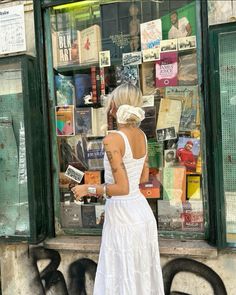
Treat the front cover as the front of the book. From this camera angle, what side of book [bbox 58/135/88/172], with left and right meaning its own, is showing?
front

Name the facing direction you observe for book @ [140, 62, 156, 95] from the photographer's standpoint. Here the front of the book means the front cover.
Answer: facing the viewer

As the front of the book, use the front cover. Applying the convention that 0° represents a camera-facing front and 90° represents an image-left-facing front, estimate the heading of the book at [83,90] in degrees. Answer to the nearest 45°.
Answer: approximately 0°

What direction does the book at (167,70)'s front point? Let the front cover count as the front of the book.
toward the camera

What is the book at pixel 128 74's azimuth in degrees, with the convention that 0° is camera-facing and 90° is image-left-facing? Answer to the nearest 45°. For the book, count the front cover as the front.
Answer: approximately 0°

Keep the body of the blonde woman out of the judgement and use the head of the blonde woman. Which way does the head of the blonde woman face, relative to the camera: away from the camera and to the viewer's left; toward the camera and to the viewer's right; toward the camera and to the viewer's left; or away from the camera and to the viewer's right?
away from the camera and to the viewer's left

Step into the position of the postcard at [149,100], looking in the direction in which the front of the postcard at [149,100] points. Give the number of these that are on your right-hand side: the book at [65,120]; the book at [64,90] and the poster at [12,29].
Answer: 3

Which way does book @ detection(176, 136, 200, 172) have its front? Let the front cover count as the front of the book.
toward the camera
